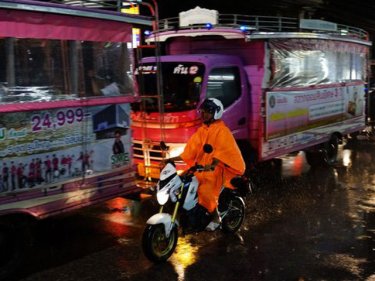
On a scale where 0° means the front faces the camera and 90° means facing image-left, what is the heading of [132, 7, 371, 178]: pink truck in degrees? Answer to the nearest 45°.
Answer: approximately 45°

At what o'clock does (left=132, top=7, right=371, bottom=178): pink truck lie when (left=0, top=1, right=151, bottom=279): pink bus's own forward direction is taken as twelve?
The pink truck is roughly at 6 o'clock from the pink bus.

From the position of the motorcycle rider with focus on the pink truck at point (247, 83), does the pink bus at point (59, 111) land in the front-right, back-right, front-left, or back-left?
back-left

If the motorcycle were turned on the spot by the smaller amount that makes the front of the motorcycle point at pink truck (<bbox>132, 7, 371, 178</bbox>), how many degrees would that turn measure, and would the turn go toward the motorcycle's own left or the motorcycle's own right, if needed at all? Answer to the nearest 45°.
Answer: approximately 135° to the motorcycle's own right

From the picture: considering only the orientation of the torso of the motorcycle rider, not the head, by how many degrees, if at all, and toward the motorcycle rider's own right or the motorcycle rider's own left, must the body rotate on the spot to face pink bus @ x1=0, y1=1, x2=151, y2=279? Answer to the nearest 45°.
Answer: approximately 45° to the motorcycle rider's own right

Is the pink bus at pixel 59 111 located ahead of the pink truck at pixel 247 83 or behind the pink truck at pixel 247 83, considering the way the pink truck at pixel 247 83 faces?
ahead

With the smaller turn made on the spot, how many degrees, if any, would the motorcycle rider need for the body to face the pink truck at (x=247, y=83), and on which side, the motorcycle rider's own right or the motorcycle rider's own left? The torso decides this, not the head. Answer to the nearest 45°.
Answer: approximately 135° to the motorcycle rider's own right

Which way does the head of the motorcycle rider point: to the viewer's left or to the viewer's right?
to the viewer's left

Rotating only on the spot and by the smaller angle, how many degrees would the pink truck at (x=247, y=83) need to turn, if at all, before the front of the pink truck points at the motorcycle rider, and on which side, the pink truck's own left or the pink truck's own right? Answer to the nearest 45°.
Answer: approximately 45° to the pink truck's own left

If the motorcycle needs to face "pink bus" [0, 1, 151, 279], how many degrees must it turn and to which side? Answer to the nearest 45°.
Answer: approximately 45° to its right
